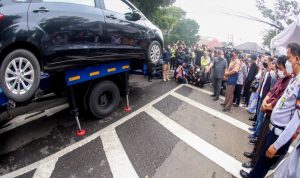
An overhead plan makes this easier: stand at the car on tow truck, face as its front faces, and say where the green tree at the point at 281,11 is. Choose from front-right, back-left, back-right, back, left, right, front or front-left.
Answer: front

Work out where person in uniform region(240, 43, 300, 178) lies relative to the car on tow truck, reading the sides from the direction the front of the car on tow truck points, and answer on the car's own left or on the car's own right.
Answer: on the car's own right

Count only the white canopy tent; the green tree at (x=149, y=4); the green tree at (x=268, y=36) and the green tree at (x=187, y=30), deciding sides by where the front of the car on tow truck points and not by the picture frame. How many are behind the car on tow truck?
0

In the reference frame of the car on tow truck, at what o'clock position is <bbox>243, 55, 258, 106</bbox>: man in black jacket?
The man in black jacket is roughly at 1 o'clock from the car on tow truck.

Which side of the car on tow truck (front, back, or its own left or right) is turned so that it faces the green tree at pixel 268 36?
front

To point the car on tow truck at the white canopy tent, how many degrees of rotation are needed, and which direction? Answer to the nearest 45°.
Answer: approximately 45° to its right

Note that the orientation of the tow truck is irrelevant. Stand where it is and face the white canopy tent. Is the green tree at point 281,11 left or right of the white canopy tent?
left
